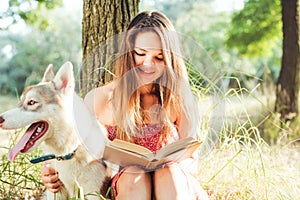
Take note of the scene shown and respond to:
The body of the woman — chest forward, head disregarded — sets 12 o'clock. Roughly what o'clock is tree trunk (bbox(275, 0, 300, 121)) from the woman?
The tree trunk is roughly at 7 o'clock from the woman.

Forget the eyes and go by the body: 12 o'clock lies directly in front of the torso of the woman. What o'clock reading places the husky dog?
The husky dog is roughly at 2 o'clock from the woman.

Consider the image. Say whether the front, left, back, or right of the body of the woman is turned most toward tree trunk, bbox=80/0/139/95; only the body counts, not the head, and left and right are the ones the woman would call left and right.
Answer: back

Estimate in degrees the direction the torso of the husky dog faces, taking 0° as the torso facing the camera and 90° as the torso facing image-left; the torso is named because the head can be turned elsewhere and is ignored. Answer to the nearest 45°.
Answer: approximately 90°

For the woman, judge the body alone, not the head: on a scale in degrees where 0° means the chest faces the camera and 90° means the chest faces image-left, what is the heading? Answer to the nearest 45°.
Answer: approximately 0°
